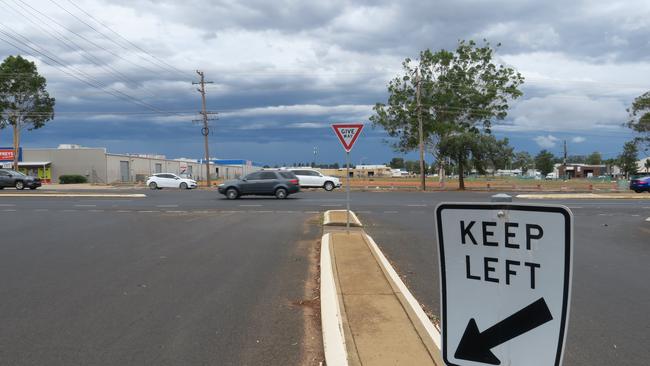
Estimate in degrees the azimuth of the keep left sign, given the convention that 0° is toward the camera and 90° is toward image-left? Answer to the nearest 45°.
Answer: approximately 0°

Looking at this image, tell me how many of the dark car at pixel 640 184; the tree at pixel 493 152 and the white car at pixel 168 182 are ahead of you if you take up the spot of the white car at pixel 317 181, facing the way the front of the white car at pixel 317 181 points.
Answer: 2

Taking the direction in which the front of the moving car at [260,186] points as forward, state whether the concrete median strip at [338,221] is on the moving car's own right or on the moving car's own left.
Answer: on the moving car's own left

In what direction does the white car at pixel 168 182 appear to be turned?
to the viewer's right

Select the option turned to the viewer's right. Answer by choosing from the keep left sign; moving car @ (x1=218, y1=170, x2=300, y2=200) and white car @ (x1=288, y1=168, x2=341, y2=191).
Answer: the white car

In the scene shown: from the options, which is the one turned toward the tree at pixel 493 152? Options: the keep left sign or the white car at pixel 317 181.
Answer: the white car

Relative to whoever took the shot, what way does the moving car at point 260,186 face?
facing to the left of the viewer

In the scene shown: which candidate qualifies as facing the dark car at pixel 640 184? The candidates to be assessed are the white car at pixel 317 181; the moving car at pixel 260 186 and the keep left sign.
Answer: the white car

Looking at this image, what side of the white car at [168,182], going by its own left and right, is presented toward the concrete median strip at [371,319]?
right

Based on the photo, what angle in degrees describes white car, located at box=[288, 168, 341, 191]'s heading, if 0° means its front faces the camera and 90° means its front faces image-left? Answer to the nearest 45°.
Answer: approximately 270°

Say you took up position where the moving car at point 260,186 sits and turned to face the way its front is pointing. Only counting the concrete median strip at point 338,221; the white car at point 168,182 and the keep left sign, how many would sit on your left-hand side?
2

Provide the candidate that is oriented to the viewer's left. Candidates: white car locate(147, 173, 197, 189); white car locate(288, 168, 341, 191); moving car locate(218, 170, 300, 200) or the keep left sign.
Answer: the moving car

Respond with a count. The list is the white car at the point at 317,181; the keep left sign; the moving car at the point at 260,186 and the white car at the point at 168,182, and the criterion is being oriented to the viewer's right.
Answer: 2

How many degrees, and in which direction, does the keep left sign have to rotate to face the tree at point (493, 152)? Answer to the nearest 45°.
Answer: approximately 180°
